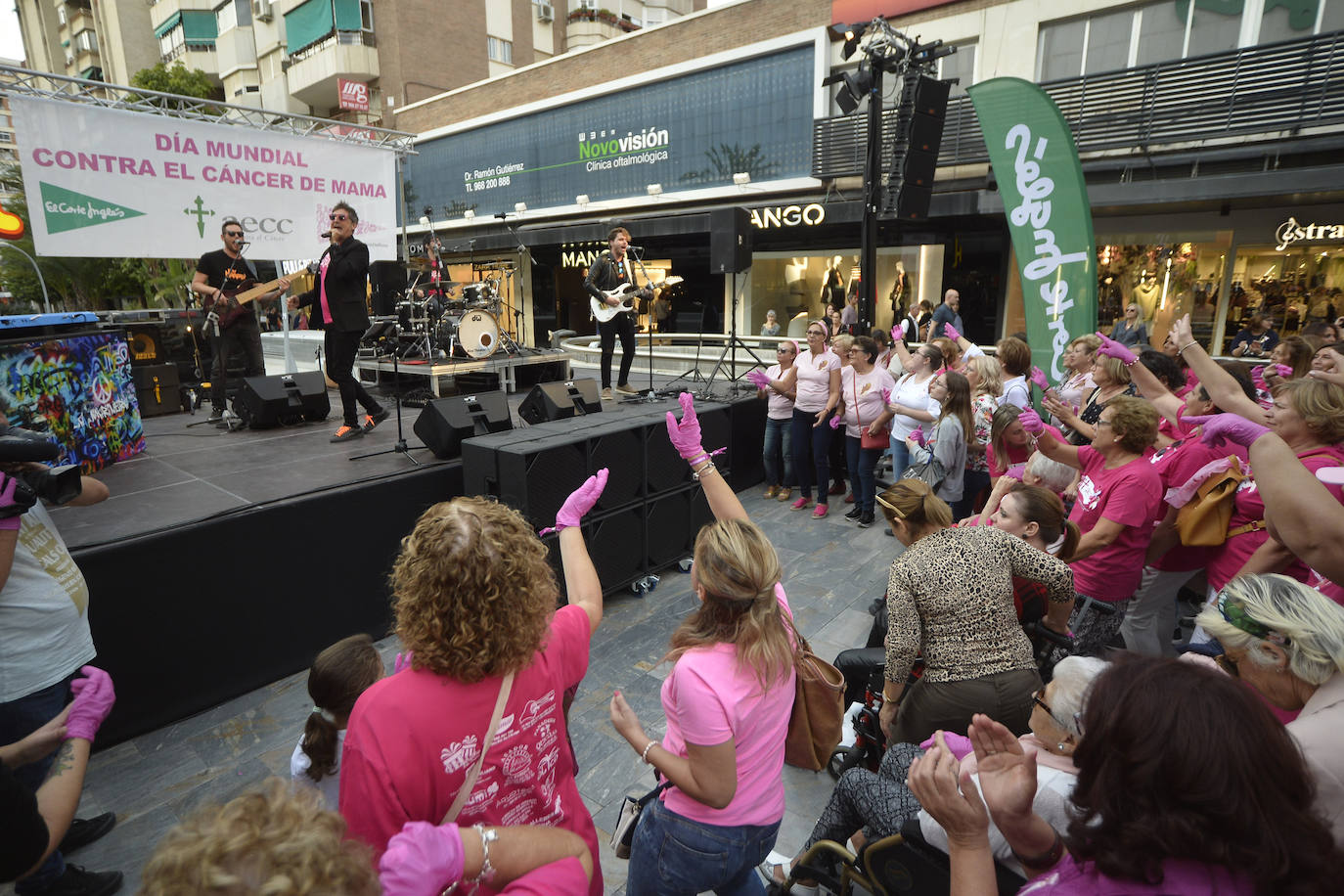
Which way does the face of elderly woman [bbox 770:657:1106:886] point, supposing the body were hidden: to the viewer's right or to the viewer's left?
to the viewer's left

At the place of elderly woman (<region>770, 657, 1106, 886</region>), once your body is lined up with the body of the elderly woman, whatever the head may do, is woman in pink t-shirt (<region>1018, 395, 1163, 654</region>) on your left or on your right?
on your right

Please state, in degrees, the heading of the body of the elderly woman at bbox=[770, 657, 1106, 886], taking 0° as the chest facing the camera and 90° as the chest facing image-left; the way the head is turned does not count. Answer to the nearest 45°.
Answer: approximately 90°

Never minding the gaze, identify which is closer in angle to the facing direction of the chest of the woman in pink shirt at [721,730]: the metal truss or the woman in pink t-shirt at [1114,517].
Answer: the metal truss

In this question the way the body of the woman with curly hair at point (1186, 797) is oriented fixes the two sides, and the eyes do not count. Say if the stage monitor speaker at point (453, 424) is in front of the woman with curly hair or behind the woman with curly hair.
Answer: in front

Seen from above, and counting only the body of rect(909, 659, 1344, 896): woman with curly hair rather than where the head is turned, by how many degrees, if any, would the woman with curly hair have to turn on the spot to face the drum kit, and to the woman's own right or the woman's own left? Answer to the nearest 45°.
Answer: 0° — they already face it

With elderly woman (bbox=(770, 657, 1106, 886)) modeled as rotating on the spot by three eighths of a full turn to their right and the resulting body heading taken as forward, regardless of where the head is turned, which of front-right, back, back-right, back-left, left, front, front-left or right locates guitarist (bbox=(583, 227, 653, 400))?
left

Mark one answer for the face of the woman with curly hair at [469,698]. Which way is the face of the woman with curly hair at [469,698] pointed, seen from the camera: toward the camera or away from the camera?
away from the camera

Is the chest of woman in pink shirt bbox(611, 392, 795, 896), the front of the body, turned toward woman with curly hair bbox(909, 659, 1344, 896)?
no

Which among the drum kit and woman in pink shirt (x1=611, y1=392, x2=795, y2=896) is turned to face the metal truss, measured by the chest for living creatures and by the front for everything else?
the woman in pink shirt

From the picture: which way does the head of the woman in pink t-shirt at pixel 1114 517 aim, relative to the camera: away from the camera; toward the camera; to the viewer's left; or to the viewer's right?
to the viewer's left

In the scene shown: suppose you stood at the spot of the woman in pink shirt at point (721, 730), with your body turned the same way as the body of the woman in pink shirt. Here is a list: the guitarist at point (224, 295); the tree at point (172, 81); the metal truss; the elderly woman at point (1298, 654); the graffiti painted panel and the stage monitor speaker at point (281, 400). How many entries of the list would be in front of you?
5

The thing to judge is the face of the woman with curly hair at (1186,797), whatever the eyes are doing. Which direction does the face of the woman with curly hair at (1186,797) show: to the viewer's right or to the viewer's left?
to the viewer's left

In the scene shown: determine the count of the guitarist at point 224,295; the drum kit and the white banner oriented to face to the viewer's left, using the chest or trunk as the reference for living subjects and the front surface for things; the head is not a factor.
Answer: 0

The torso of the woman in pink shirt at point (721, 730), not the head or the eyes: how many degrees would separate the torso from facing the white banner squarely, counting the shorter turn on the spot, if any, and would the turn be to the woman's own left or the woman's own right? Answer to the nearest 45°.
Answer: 0° — they already face it

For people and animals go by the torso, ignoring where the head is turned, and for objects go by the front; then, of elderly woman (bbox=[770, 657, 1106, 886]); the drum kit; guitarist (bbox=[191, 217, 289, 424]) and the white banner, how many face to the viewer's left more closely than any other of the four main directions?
1

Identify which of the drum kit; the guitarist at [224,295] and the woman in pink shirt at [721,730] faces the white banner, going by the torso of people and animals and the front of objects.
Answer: the woman in pink shirt

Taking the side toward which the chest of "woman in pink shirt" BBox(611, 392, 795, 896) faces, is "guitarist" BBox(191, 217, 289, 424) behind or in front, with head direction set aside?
in front
